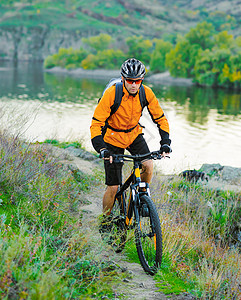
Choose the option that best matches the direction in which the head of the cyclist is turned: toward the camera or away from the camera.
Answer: toward the camera

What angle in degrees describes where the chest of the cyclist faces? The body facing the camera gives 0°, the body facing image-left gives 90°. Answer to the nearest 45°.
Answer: approximately 0°
